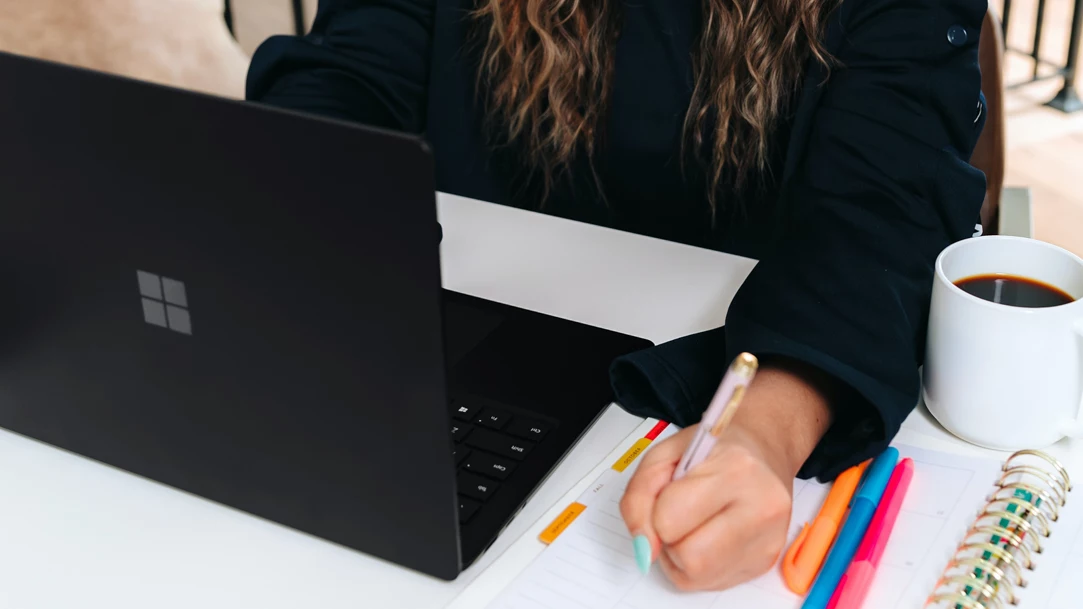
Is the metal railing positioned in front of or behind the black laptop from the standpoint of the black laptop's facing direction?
in front

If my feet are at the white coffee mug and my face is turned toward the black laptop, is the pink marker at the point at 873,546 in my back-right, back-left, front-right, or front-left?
front-left

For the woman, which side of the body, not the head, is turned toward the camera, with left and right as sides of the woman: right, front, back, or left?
front
